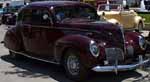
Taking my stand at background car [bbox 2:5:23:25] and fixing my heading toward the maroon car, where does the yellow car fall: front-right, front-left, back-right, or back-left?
front-left

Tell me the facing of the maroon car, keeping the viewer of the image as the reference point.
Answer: facing the viewer and to the right of the viewer

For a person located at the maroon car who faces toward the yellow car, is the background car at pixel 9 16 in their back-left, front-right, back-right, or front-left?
front-left

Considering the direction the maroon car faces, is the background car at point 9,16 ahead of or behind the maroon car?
behind

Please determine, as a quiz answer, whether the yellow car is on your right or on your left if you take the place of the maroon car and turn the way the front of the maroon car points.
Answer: on your left
